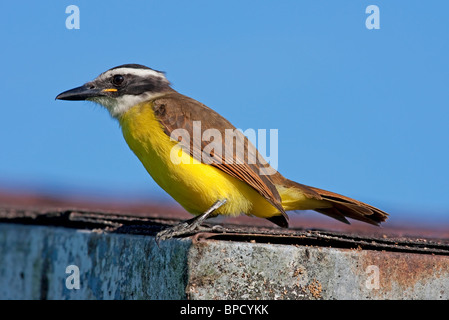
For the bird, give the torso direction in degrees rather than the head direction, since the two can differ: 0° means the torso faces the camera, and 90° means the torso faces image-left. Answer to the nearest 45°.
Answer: approximately 90°
